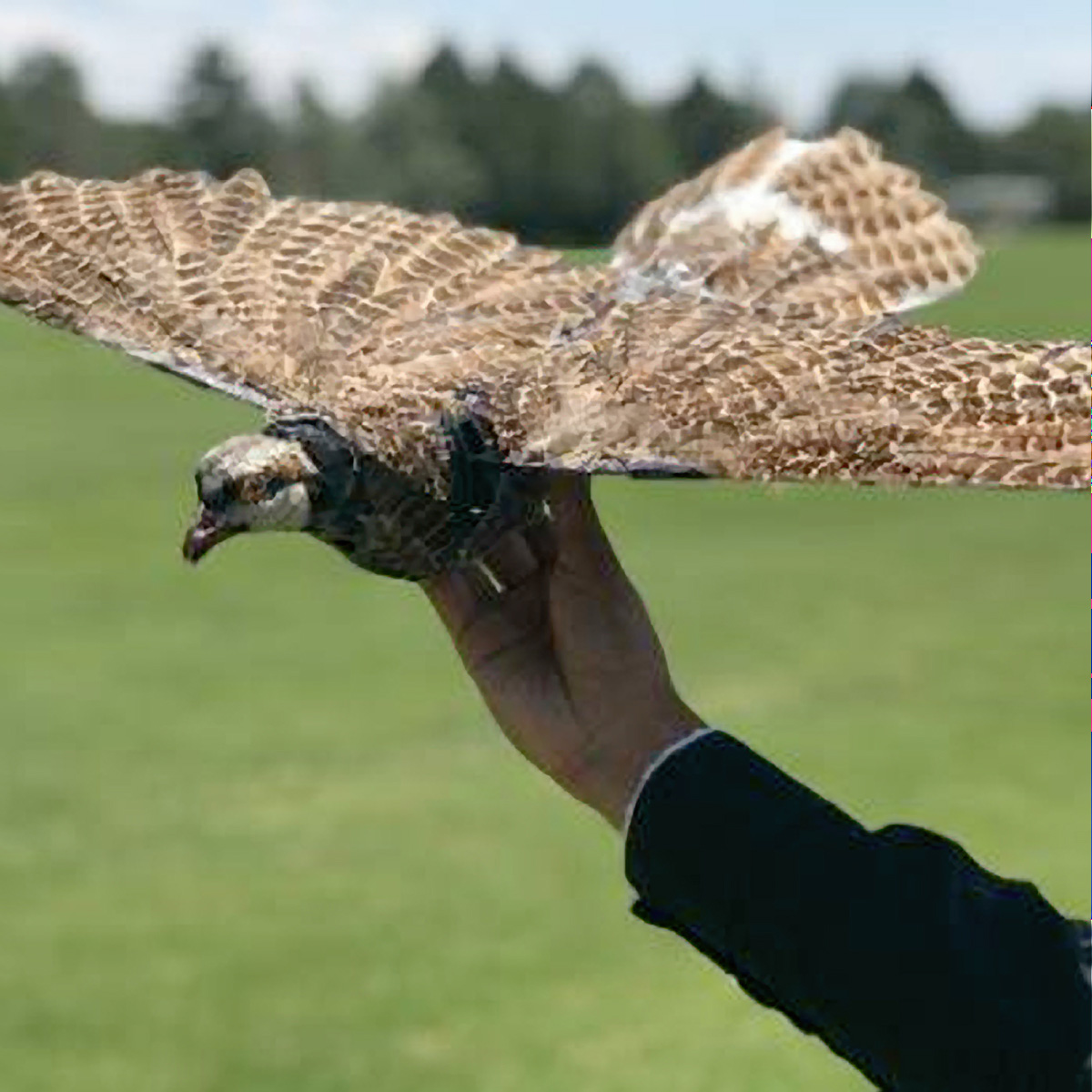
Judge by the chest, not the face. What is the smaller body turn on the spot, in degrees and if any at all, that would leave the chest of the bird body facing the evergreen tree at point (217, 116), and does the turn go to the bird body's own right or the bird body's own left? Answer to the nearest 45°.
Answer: approximately 135° to the bird body's own right

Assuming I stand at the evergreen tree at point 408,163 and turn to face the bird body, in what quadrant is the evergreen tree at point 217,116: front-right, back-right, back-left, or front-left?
back-right

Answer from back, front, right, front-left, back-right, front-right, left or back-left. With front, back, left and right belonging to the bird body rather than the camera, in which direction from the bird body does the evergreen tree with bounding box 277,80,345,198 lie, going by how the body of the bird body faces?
back-right

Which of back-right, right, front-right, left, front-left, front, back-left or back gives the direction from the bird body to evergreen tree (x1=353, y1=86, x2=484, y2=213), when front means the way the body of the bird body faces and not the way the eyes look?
back-right

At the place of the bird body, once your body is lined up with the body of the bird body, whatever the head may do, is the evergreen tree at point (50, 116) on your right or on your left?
on your right

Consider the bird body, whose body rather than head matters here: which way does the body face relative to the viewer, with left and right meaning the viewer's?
facing the viewer and to the left of the viewer
